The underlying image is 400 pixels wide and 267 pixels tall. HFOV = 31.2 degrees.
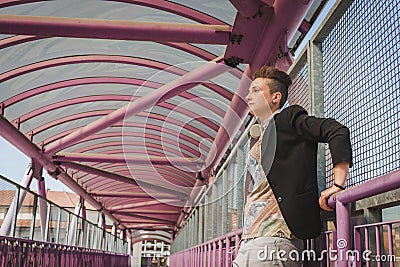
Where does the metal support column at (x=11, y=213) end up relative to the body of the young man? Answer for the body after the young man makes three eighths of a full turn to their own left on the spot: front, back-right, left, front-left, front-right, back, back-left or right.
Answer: back

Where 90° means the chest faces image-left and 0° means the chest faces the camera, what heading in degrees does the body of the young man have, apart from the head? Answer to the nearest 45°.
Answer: approximately 90°

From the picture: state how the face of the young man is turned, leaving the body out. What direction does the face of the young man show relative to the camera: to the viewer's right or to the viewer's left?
to the viewer's left

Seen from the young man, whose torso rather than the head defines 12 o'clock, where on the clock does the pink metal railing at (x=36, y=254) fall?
The pink metal railing is roughly at 2 o'clock from the young man.

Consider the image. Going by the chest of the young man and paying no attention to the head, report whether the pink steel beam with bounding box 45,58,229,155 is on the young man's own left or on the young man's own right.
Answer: on the young man's own right
